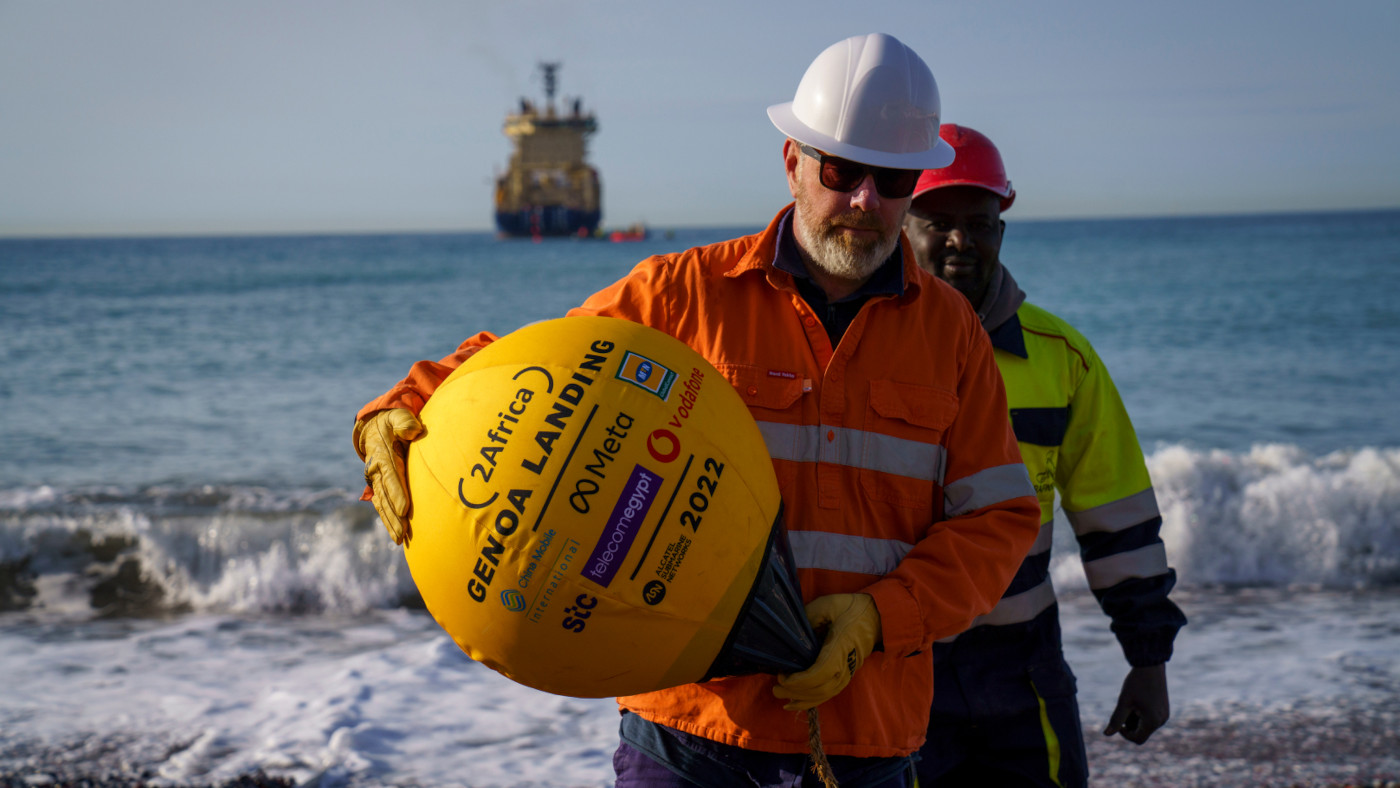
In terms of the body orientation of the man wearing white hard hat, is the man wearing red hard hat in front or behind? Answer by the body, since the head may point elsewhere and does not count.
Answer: behind

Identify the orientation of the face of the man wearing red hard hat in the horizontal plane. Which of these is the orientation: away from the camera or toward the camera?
toward the camera

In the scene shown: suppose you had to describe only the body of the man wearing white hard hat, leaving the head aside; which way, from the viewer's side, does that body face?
toward the camera
